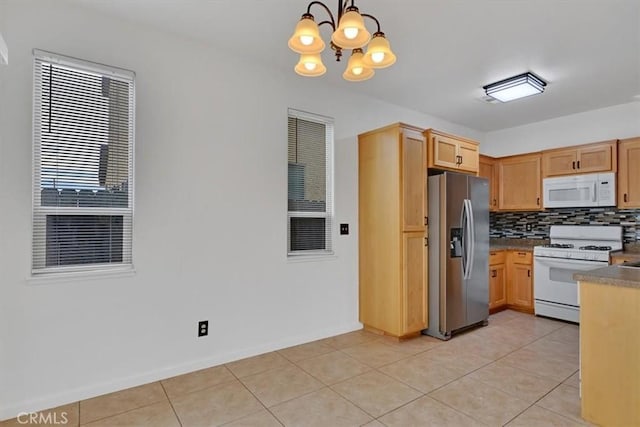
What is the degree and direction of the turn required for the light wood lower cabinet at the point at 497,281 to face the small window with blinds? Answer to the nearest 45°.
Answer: approximately 90° to its right

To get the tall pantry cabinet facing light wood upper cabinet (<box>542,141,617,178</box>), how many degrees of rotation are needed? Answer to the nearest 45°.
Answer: approximately 90° to its left

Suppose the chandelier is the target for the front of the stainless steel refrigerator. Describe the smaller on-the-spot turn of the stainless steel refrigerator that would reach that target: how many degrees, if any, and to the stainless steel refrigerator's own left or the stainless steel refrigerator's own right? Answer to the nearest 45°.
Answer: approximately 45° to the stainless steel refrigerator's own right

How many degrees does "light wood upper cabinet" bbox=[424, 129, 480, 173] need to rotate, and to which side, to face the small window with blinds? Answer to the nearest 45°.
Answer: approximately 90° to its right

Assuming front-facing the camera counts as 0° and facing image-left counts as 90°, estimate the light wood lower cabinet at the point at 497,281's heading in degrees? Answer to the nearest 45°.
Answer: approximately 315°

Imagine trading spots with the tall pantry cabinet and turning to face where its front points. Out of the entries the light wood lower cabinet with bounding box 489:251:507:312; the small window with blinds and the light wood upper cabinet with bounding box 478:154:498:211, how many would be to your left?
2

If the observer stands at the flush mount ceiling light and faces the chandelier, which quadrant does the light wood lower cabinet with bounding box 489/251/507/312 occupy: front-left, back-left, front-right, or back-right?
back-right

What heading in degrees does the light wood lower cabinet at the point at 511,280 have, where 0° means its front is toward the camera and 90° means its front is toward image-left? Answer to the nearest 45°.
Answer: approximately 0°

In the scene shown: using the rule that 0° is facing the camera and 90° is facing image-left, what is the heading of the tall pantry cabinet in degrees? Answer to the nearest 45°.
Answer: approximately 315°

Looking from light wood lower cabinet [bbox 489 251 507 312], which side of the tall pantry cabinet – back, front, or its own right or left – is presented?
left

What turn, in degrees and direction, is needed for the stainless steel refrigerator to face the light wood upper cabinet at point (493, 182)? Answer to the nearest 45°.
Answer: approximately 135° to its left
